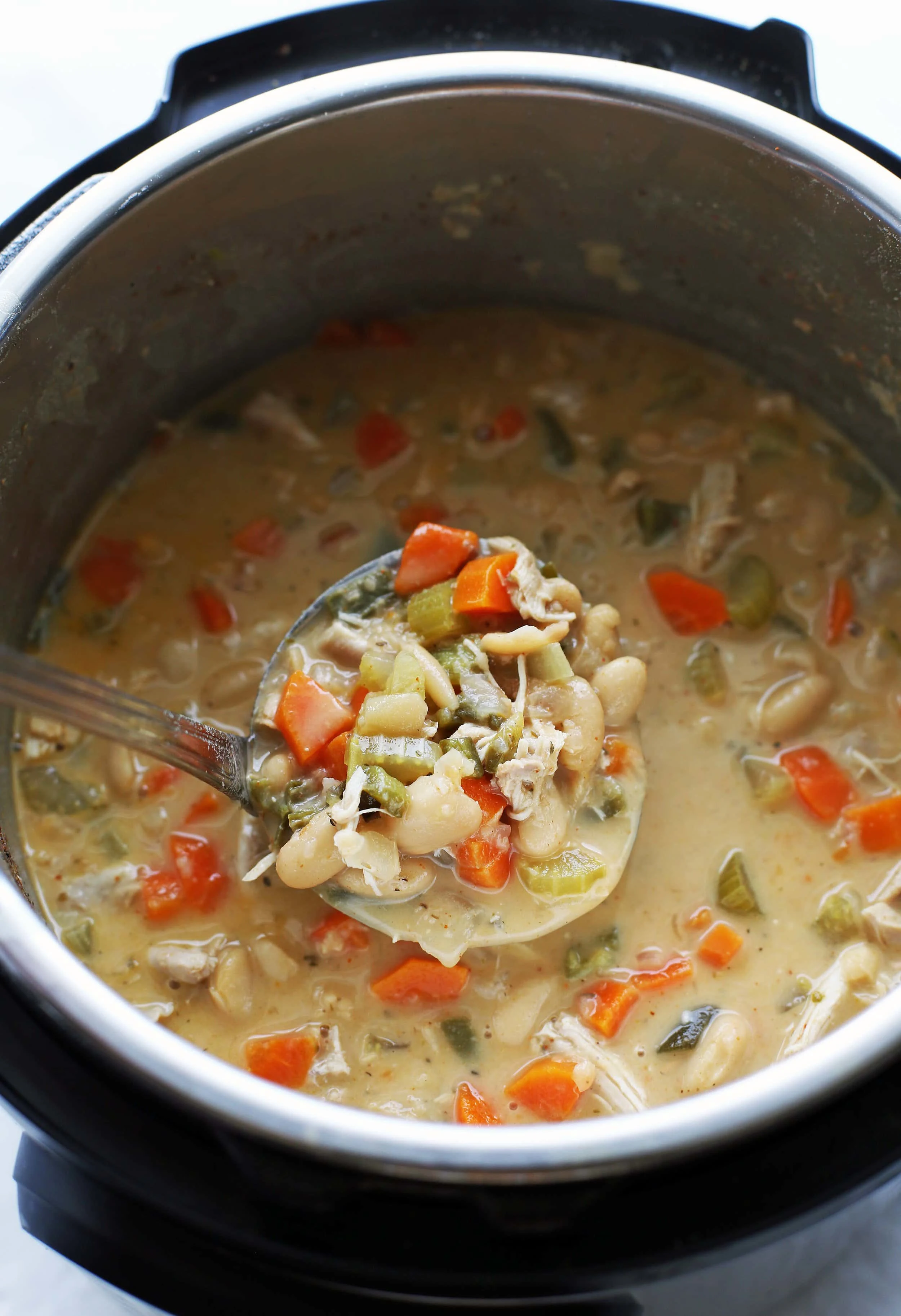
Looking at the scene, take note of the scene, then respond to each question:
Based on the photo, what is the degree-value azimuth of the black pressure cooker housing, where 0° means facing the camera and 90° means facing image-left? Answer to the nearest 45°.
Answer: approximately 0°
